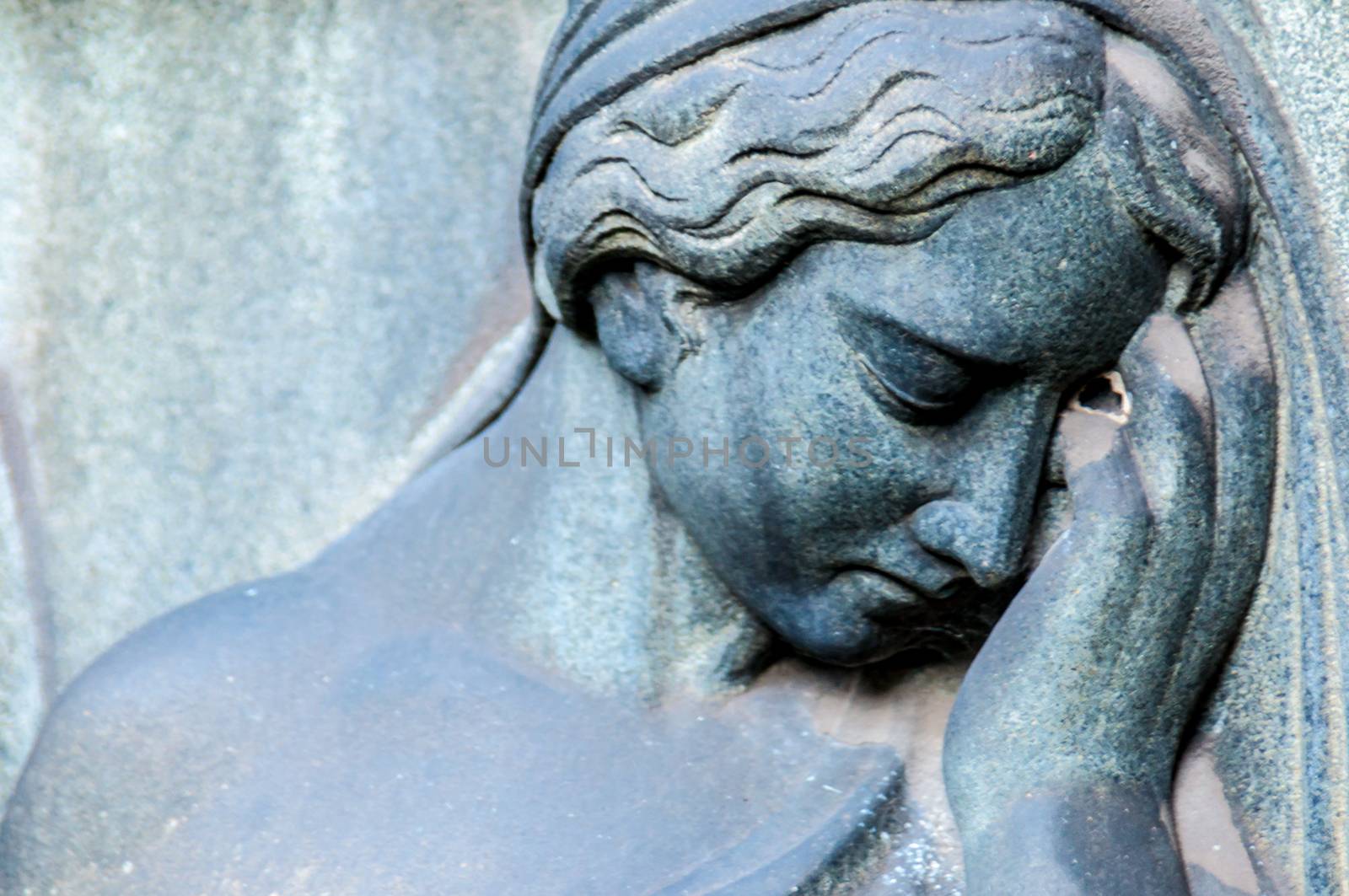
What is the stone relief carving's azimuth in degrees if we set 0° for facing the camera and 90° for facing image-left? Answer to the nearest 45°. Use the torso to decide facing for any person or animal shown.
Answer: approximately 315°
